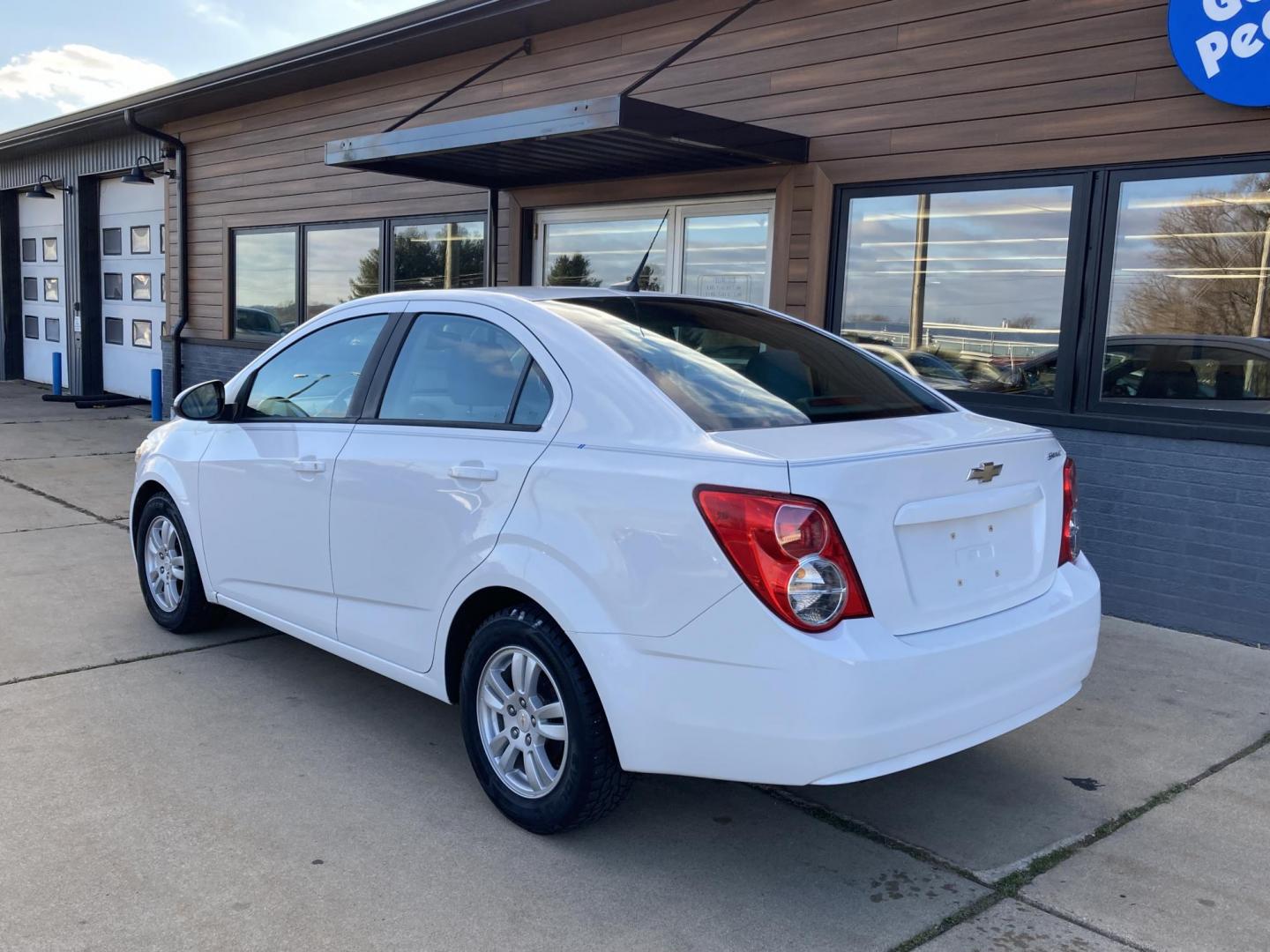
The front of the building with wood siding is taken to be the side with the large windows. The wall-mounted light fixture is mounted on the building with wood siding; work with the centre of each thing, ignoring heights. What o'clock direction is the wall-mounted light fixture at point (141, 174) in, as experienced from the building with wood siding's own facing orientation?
The wall-mounted light fixture is roughly at 3 o'clock from the building with wood siding.

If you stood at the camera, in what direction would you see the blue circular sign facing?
facing the viewer

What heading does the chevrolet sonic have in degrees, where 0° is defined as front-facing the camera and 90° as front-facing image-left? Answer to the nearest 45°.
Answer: approximately 135°

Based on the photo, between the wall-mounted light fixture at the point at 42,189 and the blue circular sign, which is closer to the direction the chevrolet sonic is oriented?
the wall-mounted light fixture

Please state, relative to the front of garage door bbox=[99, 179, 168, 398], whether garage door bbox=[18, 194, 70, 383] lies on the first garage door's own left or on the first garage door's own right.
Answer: on the first garage door's own right

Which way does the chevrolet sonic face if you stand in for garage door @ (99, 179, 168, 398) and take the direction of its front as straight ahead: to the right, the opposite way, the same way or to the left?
to the right

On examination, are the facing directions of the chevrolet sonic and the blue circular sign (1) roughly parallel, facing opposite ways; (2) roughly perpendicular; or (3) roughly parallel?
roughly perpendicular

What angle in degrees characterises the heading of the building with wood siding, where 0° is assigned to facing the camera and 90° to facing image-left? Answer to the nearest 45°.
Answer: approximately 45°

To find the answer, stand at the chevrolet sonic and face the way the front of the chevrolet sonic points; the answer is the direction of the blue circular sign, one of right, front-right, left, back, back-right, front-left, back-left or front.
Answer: right
